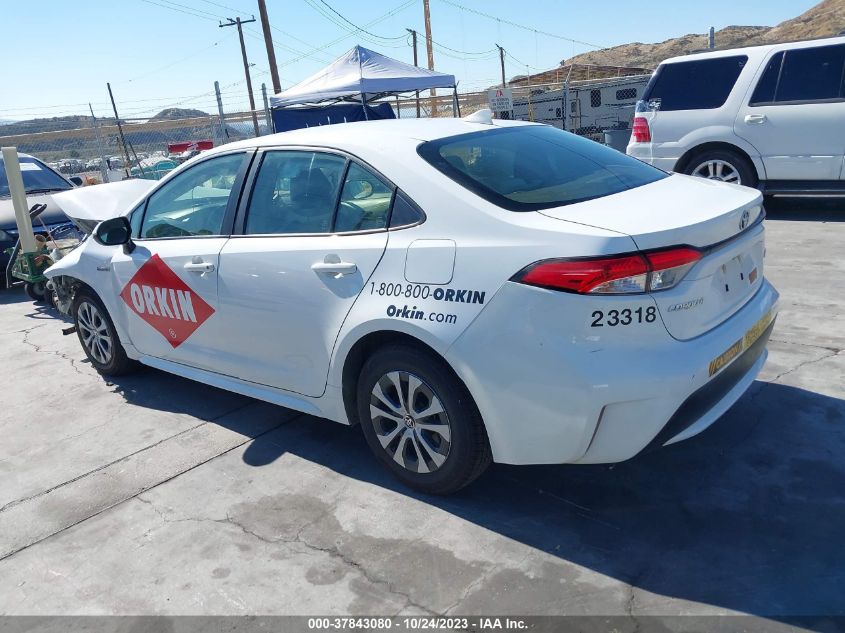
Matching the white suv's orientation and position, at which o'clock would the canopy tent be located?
The canopy tent is roughly at 7 o'clock from the white suv.

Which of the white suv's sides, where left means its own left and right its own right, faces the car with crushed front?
back

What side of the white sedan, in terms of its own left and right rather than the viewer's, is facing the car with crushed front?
front

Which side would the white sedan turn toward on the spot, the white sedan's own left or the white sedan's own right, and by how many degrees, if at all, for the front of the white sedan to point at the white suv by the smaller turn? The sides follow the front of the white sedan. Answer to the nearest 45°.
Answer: approximately 90° to the white sedan's own right

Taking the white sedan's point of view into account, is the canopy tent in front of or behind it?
in front

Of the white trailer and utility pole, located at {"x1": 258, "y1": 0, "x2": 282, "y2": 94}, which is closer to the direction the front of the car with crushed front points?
the white trailer

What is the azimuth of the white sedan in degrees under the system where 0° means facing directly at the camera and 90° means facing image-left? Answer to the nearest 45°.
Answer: approximately 135°

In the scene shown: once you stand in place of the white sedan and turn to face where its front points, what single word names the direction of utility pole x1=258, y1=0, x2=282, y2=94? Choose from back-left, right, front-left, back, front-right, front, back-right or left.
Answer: front-right

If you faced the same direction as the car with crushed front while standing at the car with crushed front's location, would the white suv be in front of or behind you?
in front
